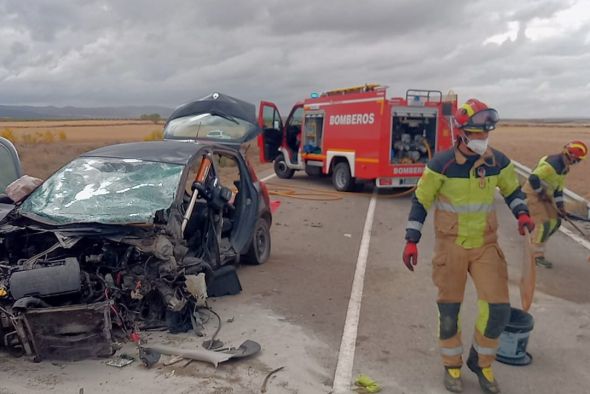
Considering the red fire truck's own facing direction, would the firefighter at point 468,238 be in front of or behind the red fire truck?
behind

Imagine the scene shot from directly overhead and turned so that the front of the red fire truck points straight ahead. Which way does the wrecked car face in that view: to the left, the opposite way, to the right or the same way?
to the left

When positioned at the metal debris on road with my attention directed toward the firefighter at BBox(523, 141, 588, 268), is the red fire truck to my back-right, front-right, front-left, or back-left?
front-left

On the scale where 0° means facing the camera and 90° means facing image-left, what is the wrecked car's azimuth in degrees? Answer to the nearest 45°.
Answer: approximately 45°

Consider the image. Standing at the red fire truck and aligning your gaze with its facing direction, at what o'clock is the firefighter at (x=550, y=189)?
The firefighter is roughly at 7 o'clock from the red fire truck.

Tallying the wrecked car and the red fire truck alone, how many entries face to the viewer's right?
0

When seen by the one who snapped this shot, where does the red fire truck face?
facing away from the viewer and to the left of the viewer

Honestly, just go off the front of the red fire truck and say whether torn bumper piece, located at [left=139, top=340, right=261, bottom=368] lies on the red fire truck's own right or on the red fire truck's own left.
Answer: on the red fire truck's own left
